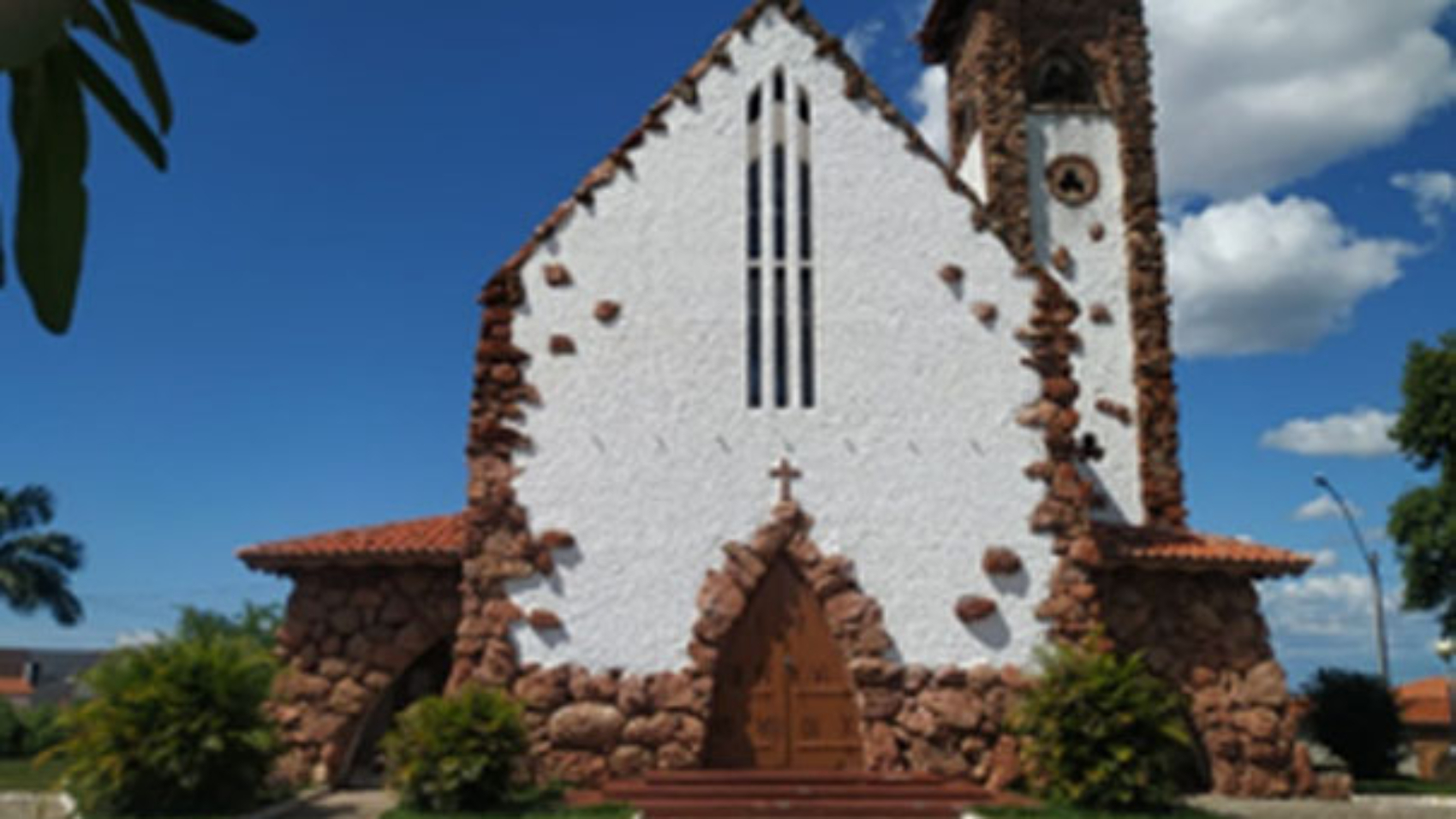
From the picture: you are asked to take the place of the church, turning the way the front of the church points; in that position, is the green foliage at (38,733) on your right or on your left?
on your right

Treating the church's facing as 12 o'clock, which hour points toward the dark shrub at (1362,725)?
The dark shrub is roughly at 8 o'clock from the church.

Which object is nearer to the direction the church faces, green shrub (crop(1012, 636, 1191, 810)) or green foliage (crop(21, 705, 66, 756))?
the green shrub

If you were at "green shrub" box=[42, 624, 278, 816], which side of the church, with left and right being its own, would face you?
right

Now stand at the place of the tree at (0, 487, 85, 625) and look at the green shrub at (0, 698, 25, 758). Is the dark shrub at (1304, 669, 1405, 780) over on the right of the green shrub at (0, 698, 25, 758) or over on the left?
left

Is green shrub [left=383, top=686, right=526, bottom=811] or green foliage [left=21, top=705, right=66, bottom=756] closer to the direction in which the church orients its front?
the green shrub

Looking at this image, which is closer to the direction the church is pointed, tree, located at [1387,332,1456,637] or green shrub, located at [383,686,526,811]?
the green shrub

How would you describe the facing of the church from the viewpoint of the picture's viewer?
facing the viewer

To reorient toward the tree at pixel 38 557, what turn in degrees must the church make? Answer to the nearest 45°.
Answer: approximately 135° to its right

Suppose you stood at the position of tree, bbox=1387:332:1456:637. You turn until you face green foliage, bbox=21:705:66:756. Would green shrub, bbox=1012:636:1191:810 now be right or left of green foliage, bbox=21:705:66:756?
left
